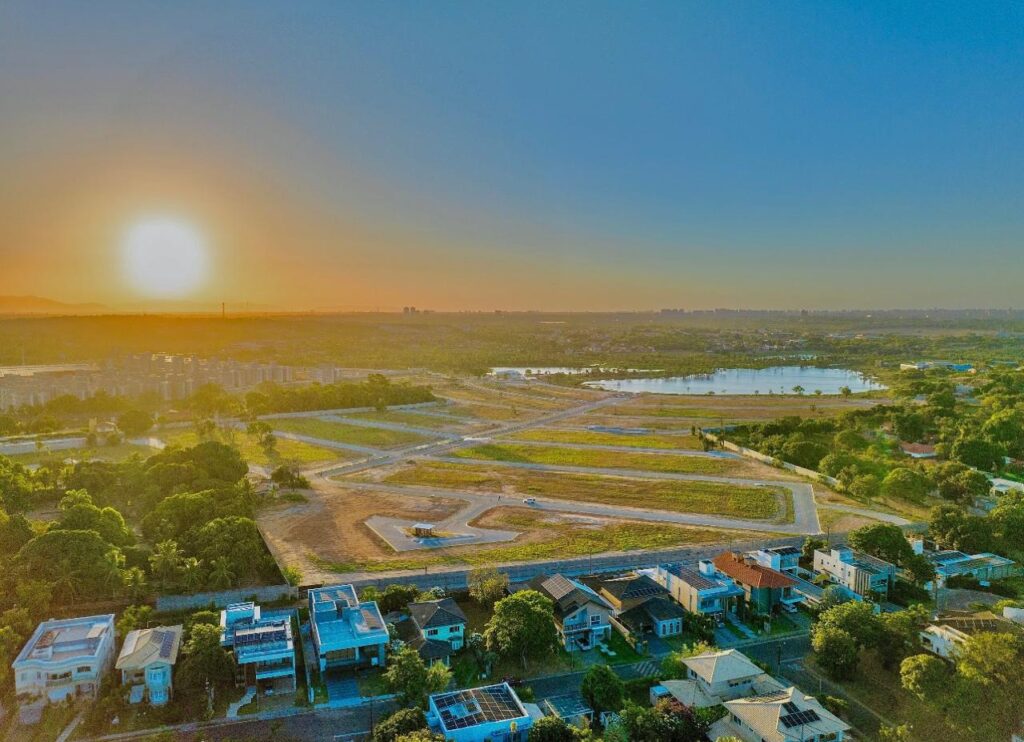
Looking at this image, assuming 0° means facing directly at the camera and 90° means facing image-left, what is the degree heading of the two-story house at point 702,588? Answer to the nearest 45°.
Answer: approximately 315°

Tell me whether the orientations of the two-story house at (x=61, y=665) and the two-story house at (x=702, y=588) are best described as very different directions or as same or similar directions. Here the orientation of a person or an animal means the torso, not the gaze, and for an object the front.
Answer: same or similar directions

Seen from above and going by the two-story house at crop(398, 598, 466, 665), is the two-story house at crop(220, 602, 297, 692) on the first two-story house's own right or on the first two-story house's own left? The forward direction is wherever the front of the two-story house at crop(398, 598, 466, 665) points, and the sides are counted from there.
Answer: on the first two-story house's own right

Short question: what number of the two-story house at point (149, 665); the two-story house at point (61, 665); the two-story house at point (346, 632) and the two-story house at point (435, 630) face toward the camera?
4

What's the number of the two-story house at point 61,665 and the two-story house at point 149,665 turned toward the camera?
2

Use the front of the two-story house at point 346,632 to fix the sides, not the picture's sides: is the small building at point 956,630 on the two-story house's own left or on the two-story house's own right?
on the two-story house's own left

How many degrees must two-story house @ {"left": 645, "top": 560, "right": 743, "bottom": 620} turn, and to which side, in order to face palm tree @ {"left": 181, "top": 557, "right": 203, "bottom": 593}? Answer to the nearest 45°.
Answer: approximately 135° to its right

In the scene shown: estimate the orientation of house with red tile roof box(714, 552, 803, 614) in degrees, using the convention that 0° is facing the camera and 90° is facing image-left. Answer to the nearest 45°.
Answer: approximately 315°

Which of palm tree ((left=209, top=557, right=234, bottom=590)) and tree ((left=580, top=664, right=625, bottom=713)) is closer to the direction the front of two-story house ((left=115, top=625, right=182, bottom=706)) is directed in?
the tree

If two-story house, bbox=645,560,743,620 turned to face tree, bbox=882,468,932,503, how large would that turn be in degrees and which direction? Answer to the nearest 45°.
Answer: approximately 90° to its left

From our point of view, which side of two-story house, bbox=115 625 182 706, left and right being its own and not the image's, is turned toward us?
front

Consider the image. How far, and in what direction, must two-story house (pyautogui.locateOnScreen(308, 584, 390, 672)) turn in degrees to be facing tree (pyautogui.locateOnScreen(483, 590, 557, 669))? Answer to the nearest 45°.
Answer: approximately 90° to its left

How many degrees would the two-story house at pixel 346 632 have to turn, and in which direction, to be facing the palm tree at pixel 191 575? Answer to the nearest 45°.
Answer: approximately 135° to its right

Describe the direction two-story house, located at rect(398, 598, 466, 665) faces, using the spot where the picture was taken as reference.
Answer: facing the viewer

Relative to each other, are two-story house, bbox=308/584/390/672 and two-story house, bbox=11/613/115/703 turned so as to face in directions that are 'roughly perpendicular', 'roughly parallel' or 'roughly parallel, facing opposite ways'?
roughly parallel

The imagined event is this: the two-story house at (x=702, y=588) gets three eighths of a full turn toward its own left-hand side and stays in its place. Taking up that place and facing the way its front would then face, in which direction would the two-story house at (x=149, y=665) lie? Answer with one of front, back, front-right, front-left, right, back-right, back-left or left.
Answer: back-left

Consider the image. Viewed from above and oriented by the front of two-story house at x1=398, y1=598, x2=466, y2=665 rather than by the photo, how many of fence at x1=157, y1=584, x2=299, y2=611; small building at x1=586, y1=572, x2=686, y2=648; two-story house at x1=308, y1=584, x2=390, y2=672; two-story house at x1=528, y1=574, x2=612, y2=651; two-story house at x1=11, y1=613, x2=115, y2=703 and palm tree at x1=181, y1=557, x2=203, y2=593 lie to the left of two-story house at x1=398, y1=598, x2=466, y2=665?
2

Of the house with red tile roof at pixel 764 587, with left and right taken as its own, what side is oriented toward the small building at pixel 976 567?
left

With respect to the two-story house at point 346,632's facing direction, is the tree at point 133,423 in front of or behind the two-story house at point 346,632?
behind

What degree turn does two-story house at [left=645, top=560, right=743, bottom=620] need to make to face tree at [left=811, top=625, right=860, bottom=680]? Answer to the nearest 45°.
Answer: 0° — it already faces it
